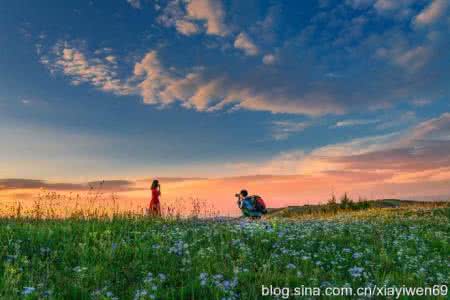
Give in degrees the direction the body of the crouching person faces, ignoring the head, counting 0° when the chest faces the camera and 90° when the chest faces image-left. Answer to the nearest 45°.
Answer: approximately 90°
